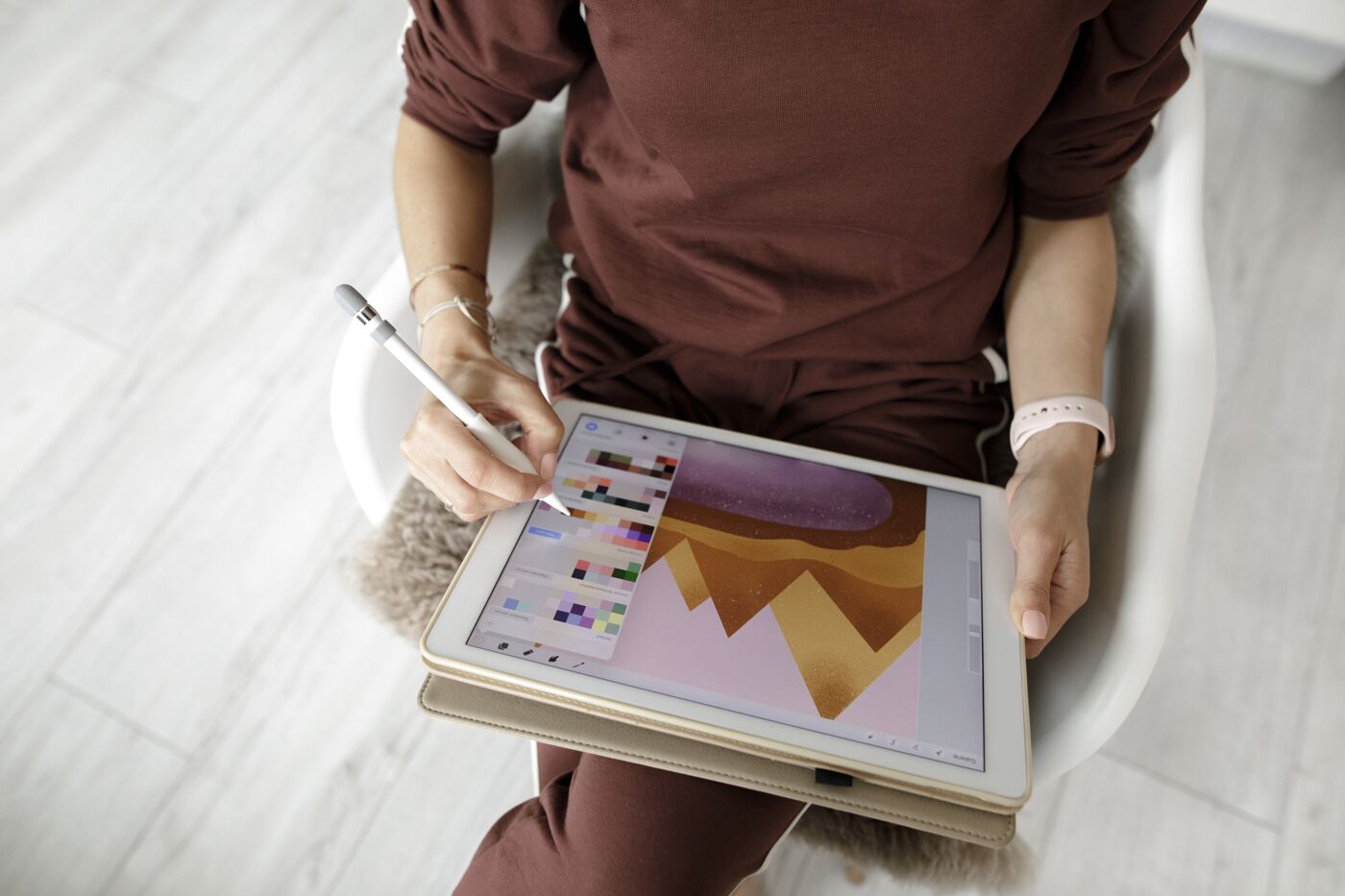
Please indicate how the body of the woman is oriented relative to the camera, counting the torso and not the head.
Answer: toward the camera
